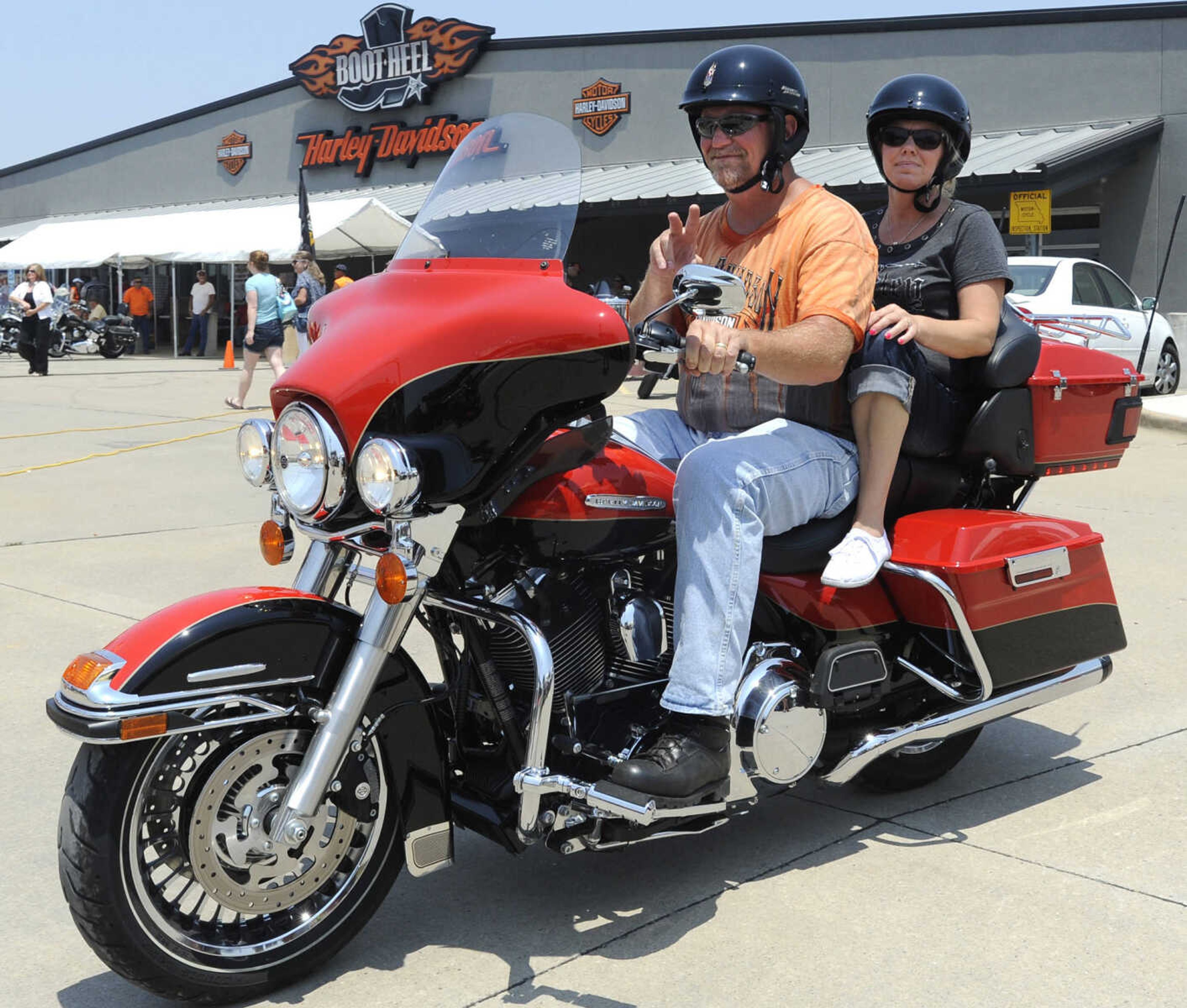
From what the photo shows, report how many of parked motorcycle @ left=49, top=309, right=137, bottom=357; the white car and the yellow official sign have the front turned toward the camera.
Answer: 1

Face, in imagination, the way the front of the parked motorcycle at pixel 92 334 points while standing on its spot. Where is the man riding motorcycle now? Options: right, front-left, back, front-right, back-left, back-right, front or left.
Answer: left

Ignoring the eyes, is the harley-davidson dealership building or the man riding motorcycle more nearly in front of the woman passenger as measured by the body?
the man riding motorcycle

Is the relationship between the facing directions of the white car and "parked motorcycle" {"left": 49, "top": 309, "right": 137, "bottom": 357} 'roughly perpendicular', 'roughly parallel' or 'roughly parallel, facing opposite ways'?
roughly parallel, facing opposite ways

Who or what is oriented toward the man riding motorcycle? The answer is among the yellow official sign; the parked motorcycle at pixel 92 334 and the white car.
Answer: the yellow official sign

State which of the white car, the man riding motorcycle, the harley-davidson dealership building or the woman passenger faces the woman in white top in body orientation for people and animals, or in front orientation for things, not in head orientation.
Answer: the harley-davidson dealership building

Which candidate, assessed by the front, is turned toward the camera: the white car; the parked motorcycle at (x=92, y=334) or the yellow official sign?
the yellow official sign

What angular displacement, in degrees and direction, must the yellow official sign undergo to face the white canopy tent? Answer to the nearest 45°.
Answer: approximately 135° to its right

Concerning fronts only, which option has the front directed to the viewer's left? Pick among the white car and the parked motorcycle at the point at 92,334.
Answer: the parked motorcycle

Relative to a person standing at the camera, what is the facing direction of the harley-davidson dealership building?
facing the viewer and to the left of the viewer

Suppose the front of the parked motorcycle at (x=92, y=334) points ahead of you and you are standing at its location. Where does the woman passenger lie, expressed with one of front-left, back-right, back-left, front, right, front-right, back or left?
left

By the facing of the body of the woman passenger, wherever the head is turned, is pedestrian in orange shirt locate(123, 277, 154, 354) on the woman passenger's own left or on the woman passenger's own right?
on the woman passenger's own right

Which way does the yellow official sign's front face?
toward the camera
